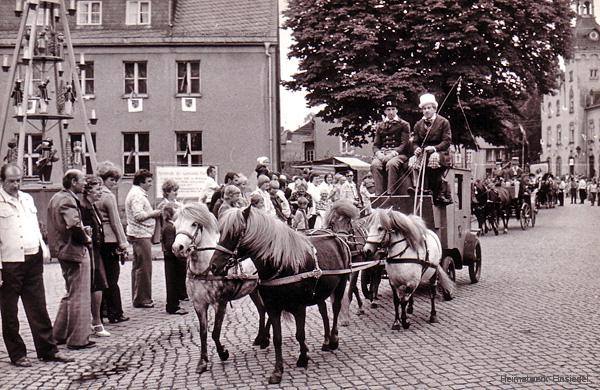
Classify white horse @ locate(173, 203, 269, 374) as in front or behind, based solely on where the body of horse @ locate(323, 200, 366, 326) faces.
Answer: in front

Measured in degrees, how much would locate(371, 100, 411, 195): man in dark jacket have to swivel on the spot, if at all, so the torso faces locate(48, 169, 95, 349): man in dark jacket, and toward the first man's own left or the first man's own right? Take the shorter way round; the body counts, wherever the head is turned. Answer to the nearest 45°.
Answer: approximately 45° to the first man's own right

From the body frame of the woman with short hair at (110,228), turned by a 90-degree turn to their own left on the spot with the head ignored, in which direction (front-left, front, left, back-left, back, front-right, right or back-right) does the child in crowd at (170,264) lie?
front-right

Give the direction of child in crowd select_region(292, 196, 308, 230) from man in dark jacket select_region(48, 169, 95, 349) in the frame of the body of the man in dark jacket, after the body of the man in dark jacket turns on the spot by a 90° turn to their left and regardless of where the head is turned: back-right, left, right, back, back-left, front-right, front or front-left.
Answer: front-right

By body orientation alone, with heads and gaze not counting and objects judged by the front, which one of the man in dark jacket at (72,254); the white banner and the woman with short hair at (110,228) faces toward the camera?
the white banner

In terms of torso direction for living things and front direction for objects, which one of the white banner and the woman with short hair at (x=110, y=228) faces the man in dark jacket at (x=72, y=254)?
the white banner

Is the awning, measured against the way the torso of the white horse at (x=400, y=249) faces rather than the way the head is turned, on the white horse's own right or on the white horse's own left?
on the white horse's own right

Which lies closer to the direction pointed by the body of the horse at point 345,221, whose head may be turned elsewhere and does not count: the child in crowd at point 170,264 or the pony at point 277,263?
the pony

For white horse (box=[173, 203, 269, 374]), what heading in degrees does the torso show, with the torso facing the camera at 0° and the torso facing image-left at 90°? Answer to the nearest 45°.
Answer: approximately 45°

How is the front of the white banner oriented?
toward the camera

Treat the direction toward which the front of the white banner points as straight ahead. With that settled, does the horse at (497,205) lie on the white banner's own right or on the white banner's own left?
on the white banner's own left

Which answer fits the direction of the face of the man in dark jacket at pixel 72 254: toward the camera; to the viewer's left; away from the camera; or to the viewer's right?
to the viewer's right

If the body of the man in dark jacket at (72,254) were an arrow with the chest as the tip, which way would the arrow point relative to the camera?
to the viewer's right

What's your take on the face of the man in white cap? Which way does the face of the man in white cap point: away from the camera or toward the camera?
toward the camera

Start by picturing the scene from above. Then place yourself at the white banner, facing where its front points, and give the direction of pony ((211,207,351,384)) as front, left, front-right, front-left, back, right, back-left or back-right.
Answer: front

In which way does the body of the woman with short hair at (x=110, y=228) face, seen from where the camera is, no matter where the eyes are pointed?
to the viewer's right

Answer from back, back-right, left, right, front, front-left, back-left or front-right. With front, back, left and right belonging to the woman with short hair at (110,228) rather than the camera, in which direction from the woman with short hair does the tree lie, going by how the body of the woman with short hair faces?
front-left

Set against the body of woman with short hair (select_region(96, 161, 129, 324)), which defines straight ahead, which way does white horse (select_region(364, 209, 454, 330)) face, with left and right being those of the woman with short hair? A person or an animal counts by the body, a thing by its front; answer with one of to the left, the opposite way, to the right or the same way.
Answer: the opposite way

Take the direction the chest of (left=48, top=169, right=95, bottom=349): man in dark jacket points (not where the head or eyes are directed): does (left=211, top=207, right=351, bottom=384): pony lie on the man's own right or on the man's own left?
on the man's own right

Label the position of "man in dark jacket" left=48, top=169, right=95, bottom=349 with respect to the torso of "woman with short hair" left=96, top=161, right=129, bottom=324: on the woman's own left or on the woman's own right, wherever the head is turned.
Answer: on the woman's own right

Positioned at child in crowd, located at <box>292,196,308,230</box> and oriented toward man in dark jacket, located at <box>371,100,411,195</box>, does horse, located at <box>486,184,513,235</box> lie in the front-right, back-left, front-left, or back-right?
back-left

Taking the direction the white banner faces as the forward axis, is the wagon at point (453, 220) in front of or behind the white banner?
in front

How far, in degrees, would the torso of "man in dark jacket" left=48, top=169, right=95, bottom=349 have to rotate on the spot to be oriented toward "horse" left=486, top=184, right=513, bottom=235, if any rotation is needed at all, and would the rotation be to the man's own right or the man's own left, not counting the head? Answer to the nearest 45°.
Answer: approximately 45° to the man's own left
